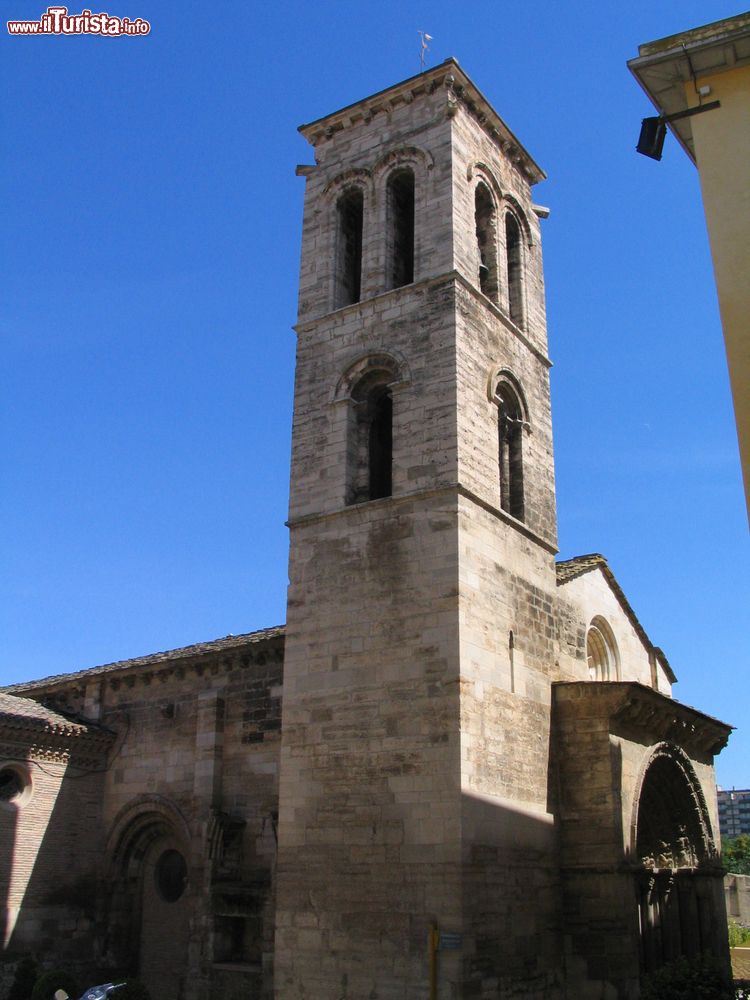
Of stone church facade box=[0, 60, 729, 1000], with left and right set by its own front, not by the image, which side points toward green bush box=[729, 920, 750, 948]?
left
